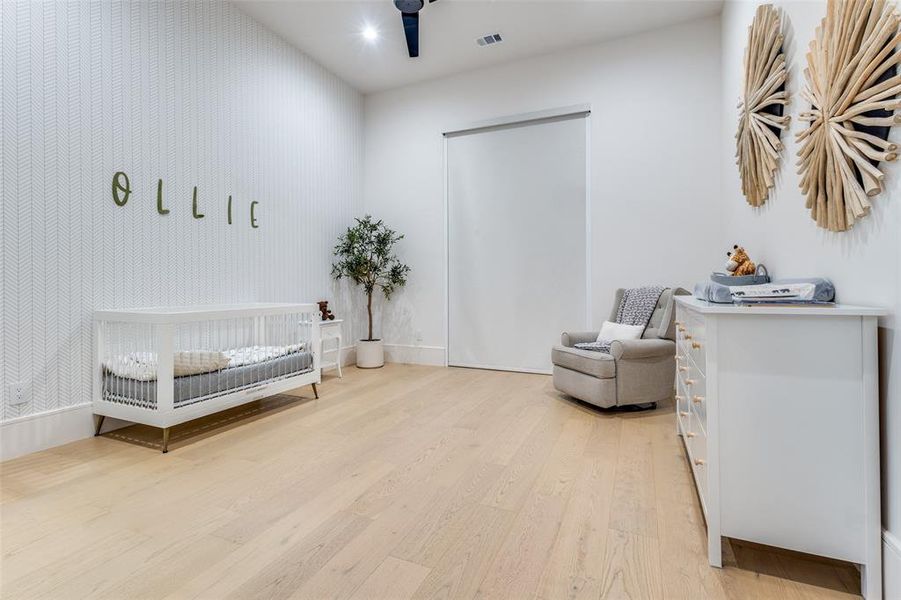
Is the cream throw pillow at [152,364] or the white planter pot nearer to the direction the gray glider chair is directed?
the cream throw pillow

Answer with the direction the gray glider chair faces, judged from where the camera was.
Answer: facing the viewer and to the left of the viewer

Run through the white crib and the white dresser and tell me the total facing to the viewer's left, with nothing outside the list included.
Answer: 1

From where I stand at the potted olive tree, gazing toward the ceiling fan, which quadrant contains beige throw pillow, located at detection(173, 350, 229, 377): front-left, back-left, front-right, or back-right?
front-right

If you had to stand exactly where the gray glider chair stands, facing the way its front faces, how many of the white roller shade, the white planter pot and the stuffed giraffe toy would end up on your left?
1

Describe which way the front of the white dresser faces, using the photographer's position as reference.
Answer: facing to the left of the viewer

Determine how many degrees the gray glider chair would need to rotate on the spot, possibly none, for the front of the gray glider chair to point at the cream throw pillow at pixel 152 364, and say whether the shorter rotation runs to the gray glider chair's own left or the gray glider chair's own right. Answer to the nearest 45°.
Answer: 0° — it already faces it

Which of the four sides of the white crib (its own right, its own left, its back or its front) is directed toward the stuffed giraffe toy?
front

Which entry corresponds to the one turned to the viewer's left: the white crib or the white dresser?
the white dresser

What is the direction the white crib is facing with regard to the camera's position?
facing the viewer and to the right of the viewer

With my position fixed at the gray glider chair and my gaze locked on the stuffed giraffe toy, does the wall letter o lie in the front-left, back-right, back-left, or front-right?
back-right

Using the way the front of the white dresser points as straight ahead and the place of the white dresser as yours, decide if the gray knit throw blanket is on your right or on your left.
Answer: on your right

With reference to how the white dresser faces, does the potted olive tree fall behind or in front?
in front

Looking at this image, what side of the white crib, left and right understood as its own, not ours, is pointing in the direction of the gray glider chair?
front

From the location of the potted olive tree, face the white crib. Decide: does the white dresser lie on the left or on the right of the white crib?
left
